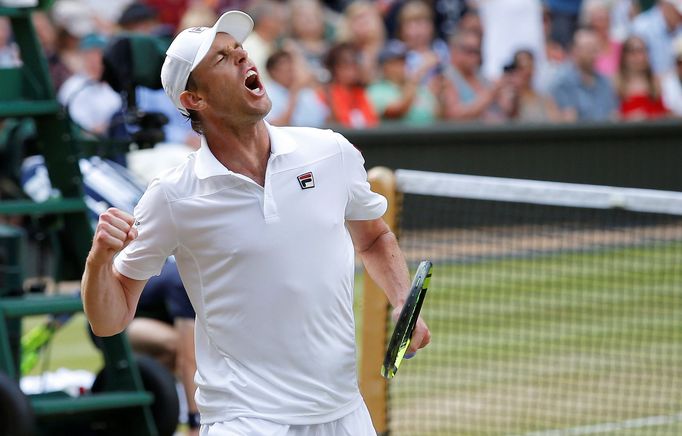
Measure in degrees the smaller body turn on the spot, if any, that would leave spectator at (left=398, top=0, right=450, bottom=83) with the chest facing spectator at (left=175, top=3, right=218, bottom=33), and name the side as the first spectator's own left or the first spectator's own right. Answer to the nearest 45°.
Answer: approximately 45° to the first spectator's own right

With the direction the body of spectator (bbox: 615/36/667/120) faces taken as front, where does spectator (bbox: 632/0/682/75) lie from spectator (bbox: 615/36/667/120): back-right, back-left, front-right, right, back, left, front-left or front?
back

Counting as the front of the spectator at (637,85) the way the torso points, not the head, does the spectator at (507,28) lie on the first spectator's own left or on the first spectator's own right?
on the first spectator's own right

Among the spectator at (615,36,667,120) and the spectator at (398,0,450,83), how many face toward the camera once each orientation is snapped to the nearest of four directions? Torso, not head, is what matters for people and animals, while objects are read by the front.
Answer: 2

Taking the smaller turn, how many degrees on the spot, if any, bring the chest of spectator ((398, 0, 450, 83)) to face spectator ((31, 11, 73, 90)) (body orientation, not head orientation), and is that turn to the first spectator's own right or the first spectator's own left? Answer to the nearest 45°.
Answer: approximately 45° to the first spectator's own right

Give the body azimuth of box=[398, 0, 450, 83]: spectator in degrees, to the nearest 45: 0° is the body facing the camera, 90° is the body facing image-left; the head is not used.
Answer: approximately 0°

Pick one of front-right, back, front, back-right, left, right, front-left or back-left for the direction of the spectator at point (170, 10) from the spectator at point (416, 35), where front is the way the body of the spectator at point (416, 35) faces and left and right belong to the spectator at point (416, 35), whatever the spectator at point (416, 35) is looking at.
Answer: right

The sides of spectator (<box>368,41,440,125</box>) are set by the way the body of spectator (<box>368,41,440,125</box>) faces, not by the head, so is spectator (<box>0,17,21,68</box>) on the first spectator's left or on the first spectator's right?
on the first spectator's right

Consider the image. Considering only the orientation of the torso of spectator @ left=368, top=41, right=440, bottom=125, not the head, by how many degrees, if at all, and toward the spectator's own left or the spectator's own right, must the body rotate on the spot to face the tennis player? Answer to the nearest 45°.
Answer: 0° — they already face them
